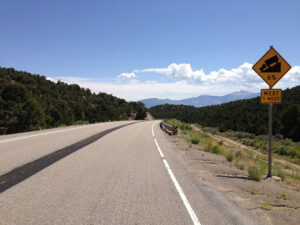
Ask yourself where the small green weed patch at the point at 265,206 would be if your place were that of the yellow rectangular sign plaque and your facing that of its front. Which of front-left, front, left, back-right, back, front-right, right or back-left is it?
front

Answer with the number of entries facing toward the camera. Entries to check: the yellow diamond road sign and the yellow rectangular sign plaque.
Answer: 2

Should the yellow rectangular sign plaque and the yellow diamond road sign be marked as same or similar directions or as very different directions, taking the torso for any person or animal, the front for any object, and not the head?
same or similar directions

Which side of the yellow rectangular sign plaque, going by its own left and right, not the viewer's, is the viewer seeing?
front
